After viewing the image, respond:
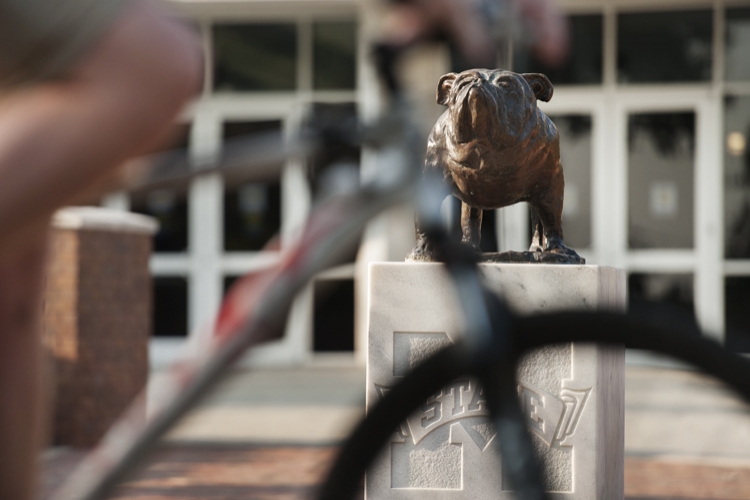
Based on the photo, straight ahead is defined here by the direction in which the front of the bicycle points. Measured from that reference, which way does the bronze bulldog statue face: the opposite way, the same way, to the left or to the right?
to the right

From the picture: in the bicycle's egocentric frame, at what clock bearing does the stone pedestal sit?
The stone pedestal is roughly at 9 o'clock from the bicycle.

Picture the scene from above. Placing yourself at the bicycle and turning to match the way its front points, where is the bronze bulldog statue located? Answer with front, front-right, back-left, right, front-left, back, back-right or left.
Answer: left

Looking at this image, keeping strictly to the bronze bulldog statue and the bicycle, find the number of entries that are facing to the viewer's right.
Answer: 1

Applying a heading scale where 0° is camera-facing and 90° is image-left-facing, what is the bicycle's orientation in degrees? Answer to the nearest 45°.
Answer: approximately 270°

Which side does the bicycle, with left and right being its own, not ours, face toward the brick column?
left
